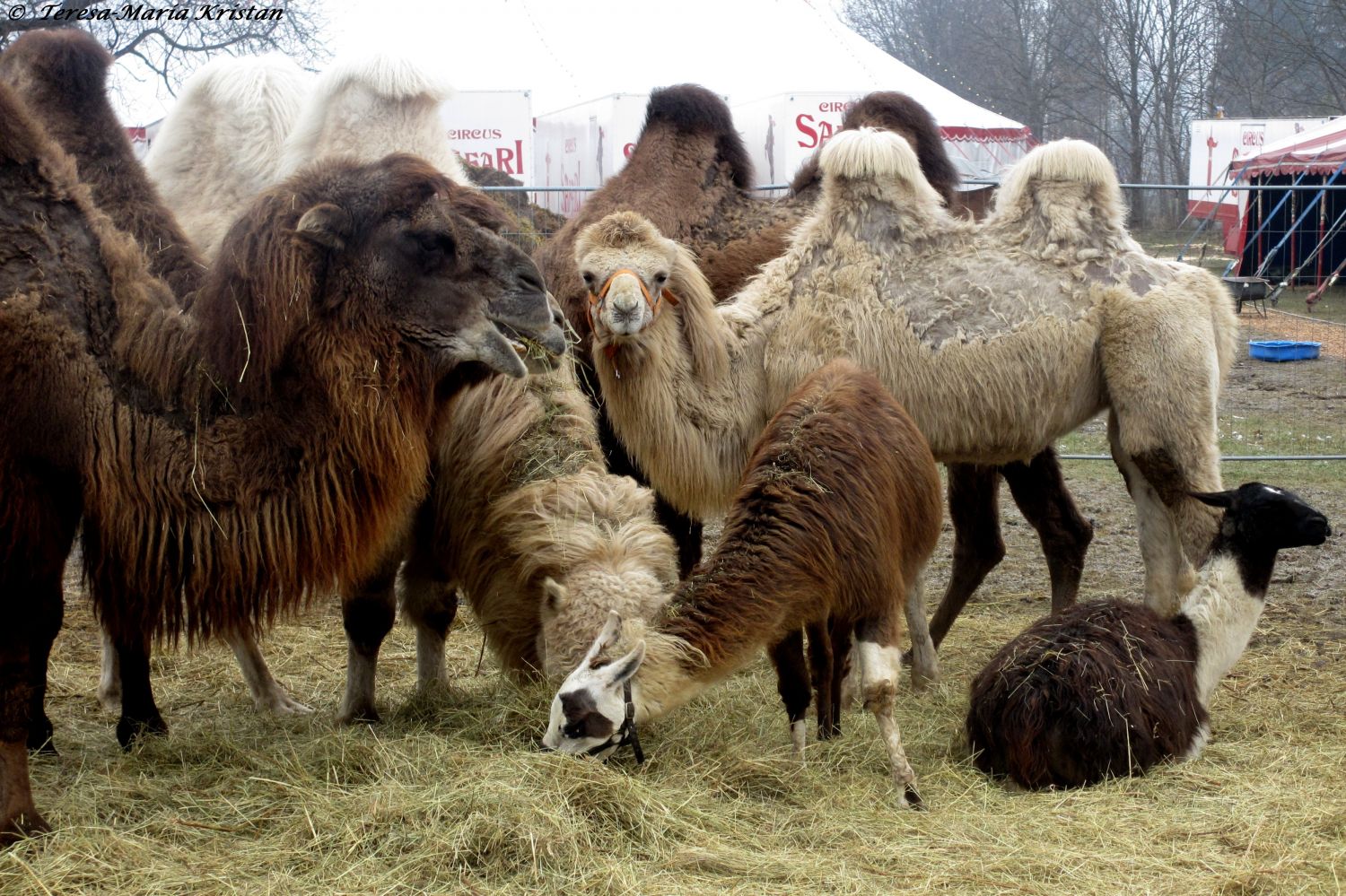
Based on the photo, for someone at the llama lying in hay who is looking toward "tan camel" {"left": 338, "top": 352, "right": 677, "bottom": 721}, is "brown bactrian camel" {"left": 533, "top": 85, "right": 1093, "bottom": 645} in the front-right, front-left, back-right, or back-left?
front-right

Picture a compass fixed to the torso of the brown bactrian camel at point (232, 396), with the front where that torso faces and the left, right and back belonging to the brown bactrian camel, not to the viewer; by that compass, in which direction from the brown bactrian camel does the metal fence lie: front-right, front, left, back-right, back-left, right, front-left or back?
front-left

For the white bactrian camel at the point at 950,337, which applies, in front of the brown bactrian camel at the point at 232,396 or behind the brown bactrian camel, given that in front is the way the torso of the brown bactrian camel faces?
in front

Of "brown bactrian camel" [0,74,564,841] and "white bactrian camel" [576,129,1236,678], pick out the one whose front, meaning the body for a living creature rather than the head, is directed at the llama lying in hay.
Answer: the brown bactrian camel

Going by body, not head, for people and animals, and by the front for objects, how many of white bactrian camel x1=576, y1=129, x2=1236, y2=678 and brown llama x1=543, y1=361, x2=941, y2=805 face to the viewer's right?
0

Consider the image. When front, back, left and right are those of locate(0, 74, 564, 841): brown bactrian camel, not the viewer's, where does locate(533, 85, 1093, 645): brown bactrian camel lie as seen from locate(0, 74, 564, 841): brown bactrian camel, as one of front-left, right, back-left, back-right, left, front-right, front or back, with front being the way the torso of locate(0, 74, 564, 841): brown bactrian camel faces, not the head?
front-left

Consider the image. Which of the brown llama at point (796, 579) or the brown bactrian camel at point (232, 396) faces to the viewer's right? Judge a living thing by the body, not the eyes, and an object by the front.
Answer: the brown bactrian camel

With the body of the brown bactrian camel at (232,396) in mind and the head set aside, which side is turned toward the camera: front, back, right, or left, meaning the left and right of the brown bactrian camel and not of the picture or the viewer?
right

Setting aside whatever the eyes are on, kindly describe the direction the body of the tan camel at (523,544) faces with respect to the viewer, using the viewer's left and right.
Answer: facing the viewer and to the right of the viewer

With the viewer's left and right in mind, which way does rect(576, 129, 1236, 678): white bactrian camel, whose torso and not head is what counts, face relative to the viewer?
facing to the left of the viewer

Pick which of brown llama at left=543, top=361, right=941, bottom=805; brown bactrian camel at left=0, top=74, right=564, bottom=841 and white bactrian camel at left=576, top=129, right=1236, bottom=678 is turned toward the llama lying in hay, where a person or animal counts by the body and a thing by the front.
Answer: the brown bactrian camel

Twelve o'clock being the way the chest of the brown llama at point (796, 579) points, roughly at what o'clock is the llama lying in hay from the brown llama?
The llama lying in hay is roughly at 7 o'clock from the brown llama.

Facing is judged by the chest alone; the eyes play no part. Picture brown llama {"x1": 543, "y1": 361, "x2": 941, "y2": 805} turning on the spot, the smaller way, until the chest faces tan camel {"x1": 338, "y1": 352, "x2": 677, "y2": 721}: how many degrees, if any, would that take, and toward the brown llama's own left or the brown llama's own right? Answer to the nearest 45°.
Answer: approximately 90° to the brown llama's own right
